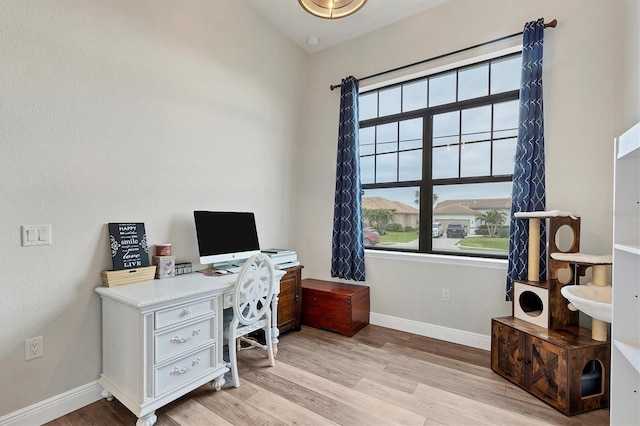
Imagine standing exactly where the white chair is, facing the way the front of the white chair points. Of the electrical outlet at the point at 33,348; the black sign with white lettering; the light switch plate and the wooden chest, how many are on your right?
1

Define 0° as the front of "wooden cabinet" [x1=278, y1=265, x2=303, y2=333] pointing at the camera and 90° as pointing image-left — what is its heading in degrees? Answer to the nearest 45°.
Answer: approximately 315°

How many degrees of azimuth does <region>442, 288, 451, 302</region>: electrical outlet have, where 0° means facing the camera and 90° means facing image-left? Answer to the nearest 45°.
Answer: approximately 0°

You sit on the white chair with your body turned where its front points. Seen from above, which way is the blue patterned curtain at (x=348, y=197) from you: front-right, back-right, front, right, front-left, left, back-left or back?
right

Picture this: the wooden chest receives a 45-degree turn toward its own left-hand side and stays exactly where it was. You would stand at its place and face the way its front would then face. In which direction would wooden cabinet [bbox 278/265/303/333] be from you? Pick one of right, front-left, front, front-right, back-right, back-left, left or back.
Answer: right

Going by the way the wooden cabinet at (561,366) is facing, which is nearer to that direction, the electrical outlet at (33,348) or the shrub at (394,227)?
the electrical outlet

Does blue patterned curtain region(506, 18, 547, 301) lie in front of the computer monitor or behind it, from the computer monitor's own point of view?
in front

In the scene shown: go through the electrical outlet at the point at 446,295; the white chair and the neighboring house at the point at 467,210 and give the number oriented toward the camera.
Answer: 2

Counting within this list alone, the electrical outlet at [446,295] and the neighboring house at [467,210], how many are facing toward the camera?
2

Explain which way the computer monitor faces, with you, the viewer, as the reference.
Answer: facing the viewer and to the right of the viewer

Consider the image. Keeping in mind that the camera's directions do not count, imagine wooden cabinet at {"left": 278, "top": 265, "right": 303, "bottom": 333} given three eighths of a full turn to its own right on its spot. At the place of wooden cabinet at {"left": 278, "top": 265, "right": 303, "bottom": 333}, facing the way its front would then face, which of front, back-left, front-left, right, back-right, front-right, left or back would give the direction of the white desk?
front-left

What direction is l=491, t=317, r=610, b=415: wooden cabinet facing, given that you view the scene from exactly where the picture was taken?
facing the viewer and to the left of the viewer
